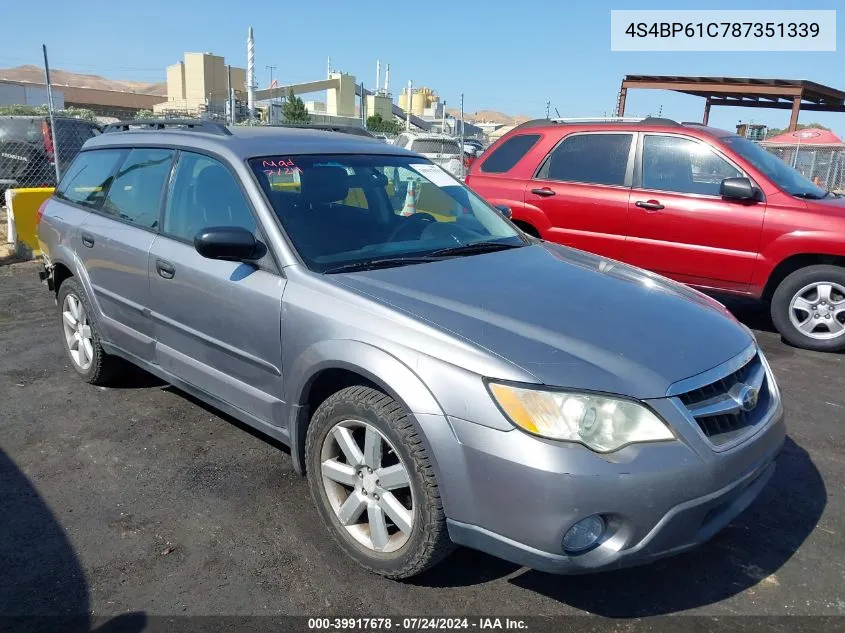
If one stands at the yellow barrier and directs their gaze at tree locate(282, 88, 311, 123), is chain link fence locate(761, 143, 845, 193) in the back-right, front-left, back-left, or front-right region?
front-right

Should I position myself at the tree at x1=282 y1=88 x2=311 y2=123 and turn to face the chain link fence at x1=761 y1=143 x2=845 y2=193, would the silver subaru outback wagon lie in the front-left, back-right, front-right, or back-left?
front-right

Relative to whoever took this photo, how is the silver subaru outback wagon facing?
facing the viewer and to the right of the viewer

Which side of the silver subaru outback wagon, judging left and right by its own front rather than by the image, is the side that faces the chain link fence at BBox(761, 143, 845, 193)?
left

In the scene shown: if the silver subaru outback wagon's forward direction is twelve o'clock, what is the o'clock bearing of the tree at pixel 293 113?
The tree is roughly at 7 o'clock from the silver subaru outback wagon.

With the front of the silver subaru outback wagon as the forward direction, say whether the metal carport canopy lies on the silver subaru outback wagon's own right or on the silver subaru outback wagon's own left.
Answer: on the silver subaru outback wagon's own left

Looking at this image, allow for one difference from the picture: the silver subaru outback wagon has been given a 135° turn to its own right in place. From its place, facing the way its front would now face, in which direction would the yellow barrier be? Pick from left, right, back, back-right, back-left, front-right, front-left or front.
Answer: front-right
